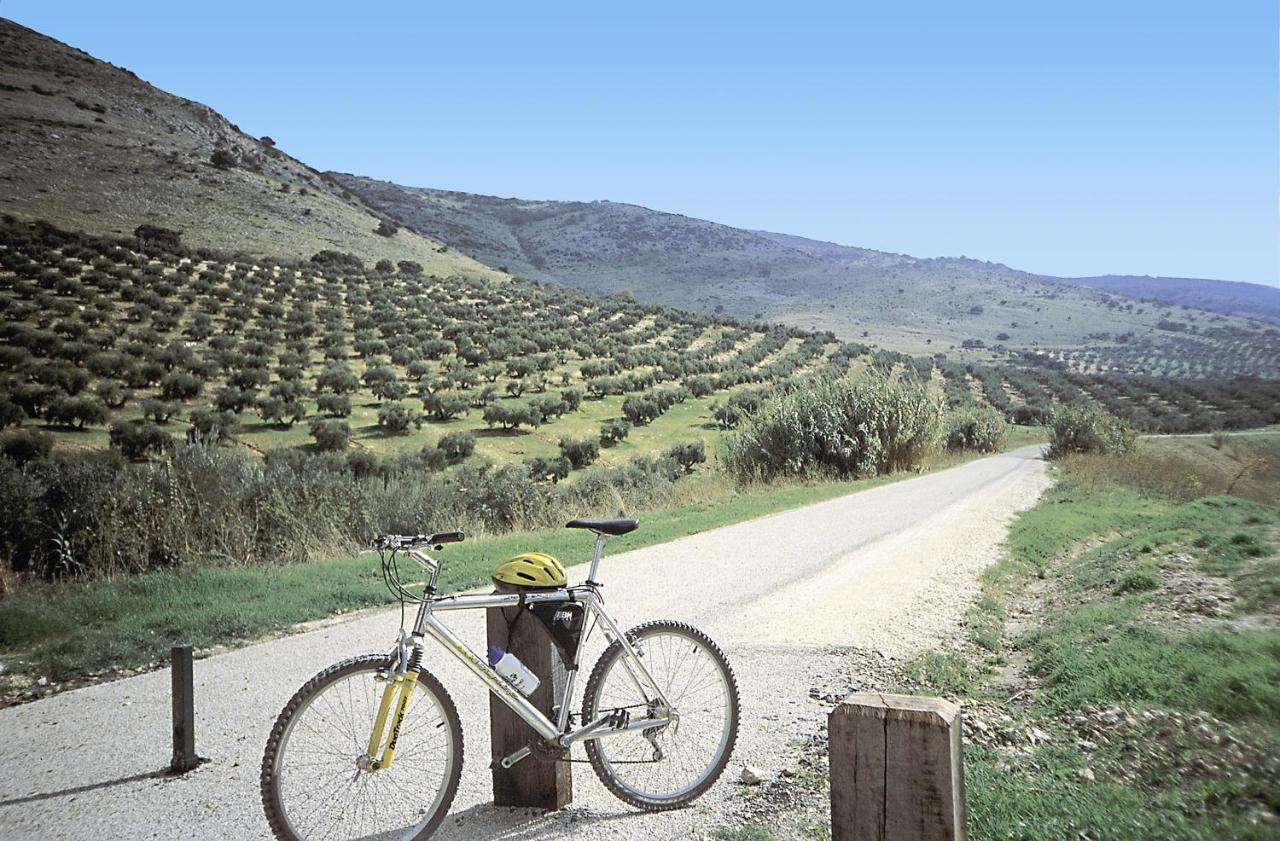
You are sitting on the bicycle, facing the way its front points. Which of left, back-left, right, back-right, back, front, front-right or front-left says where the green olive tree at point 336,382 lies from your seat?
back-right

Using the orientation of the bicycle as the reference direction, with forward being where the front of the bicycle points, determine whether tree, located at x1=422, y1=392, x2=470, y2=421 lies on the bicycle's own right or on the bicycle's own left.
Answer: on the bicycle's own right

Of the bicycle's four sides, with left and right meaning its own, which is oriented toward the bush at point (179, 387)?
right

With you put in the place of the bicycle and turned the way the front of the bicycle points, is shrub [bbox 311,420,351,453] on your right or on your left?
on your right

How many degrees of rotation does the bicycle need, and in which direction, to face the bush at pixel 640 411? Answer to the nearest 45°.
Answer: approximately 135° to its right

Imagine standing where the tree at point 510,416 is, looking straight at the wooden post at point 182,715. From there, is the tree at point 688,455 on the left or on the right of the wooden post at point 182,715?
left

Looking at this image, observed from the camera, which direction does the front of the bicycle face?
facing the viewer and to the left of the viewer

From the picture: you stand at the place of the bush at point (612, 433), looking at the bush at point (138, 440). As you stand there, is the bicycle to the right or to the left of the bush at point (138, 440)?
left

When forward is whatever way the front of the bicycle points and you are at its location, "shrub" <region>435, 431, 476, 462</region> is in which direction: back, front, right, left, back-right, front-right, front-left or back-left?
back-right

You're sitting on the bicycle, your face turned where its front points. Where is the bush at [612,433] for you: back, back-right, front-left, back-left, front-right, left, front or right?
back-right

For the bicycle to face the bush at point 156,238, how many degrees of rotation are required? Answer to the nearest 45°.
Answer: approximately 135° to its right
